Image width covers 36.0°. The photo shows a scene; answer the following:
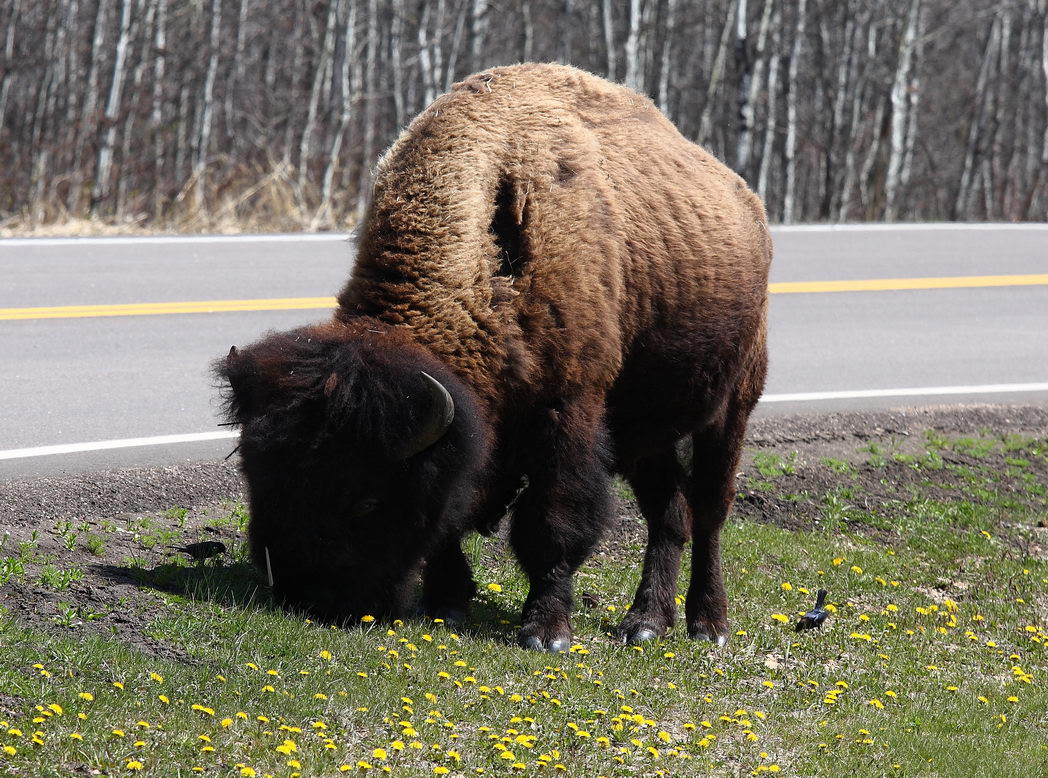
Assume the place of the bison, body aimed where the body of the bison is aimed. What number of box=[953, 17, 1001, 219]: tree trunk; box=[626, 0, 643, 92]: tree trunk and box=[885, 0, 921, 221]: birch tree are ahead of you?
0

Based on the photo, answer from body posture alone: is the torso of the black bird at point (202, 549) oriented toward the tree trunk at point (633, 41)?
no

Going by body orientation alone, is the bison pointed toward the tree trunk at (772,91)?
no

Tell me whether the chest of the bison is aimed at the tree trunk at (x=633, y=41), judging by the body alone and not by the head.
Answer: no

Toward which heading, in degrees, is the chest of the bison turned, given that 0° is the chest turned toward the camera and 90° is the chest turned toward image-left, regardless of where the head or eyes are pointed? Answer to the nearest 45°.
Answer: approximately 45°

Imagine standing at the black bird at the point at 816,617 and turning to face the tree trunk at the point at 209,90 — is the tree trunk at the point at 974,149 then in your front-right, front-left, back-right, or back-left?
front-right
